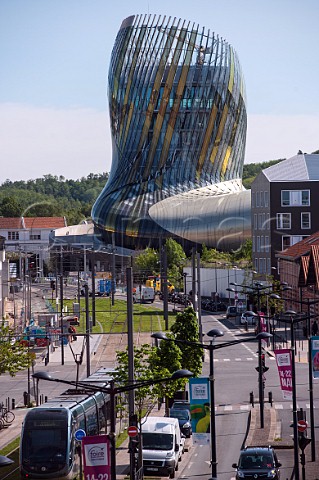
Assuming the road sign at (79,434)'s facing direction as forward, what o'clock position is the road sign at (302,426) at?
the road sign at (302,426) is roughly at 9 o'clock from the road sign at (79,434).

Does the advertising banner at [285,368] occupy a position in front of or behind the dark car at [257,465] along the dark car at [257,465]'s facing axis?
behind

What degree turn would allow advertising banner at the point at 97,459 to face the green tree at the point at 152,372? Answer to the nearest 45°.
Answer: approximately 180°

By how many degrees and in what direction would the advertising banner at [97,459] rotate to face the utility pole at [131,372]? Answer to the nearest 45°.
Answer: approximately 180°
